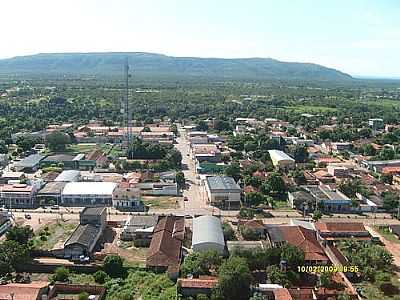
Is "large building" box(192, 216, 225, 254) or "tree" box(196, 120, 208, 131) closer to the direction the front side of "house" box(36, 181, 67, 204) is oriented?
the large building

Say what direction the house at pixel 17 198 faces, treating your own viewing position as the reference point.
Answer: facing the viewer

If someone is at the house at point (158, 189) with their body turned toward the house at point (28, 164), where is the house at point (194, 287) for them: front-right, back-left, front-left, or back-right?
back-left

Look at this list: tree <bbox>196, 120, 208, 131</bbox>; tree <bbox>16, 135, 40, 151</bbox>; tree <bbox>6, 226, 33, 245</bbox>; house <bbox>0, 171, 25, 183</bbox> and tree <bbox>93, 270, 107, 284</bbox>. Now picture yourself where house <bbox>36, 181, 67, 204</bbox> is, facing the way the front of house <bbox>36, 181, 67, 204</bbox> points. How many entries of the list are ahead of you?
2

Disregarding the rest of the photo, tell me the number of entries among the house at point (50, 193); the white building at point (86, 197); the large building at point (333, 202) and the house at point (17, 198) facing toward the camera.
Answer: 4

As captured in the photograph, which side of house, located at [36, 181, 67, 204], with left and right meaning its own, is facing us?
front

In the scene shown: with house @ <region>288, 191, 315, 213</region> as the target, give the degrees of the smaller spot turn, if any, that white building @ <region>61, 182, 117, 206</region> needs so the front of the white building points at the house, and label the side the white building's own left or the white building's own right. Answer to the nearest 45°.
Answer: approximately 90° to the white building's own left

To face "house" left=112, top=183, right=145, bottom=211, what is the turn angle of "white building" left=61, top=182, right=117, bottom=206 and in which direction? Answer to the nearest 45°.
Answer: approximately 45° to its left

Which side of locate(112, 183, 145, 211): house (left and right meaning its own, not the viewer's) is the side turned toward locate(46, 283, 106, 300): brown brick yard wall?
front

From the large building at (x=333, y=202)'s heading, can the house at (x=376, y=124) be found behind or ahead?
behind

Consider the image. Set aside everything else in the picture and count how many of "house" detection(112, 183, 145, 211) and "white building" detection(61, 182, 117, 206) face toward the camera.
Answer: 2

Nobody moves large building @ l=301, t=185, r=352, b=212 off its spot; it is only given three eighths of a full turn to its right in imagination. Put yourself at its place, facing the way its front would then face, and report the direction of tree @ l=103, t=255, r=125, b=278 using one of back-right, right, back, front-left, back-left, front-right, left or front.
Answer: left

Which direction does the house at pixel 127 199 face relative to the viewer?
toward the camera

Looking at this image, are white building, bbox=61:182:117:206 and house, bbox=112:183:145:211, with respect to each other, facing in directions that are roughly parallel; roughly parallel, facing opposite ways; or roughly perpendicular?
roughly parallel

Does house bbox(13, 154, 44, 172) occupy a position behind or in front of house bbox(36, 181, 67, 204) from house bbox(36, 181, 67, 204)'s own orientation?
behind
